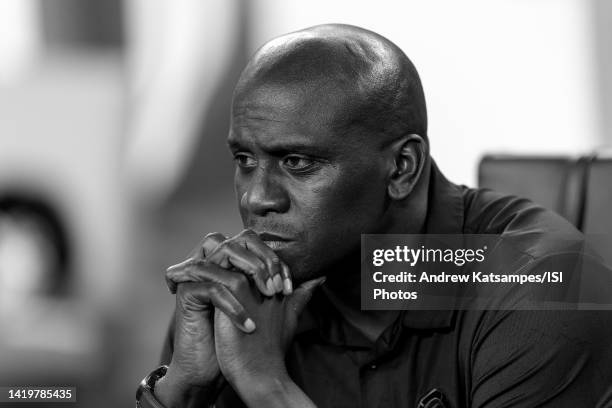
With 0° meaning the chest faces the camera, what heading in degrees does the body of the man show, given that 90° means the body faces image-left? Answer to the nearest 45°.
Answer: approximately 45°
